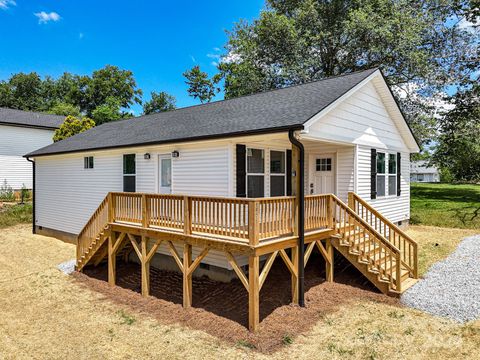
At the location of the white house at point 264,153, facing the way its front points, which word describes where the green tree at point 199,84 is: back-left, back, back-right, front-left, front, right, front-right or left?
back-left

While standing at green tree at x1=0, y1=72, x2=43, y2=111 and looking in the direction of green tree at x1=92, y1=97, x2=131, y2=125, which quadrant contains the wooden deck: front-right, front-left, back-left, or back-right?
front-right

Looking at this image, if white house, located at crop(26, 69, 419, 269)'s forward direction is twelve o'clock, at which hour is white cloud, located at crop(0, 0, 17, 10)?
The white cloud is roughly at 6 o'clock from the white house.

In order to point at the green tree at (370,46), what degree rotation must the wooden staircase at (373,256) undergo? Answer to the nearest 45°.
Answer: approximately 135° to its left

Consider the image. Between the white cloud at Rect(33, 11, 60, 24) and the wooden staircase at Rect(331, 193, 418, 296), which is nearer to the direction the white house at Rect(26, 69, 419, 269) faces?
the wooden staircase

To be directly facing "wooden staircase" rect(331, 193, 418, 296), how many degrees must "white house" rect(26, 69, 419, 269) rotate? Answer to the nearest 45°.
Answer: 0° — it already faces it

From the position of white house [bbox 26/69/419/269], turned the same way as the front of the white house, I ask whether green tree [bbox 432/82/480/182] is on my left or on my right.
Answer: on my left

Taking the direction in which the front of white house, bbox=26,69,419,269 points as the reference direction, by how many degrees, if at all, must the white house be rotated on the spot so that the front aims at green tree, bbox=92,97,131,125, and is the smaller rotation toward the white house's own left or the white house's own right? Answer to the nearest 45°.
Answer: approximately 180°

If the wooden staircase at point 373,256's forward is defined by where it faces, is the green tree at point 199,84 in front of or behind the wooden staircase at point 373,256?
behind

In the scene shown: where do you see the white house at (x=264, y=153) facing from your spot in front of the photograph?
facing the viewer and to the right of the viewer

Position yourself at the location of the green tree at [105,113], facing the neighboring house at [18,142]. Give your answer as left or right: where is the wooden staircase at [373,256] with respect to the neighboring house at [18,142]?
left

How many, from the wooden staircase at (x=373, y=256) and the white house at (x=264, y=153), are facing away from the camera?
0

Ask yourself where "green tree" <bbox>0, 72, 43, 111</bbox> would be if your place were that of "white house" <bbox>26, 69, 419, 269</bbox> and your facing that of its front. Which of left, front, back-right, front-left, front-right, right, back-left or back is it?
back

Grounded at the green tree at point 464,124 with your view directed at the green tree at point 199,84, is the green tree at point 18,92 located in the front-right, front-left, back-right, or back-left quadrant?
front-left
